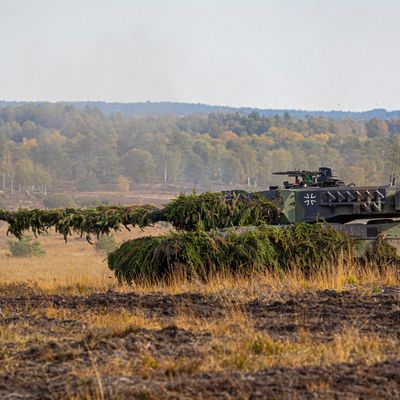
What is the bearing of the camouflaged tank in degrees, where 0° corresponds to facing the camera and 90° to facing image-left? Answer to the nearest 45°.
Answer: approximately 90°

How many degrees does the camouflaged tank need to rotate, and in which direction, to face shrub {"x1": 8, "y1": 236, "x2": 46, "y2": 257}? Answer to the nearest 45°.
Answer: approximately 45° to its right
